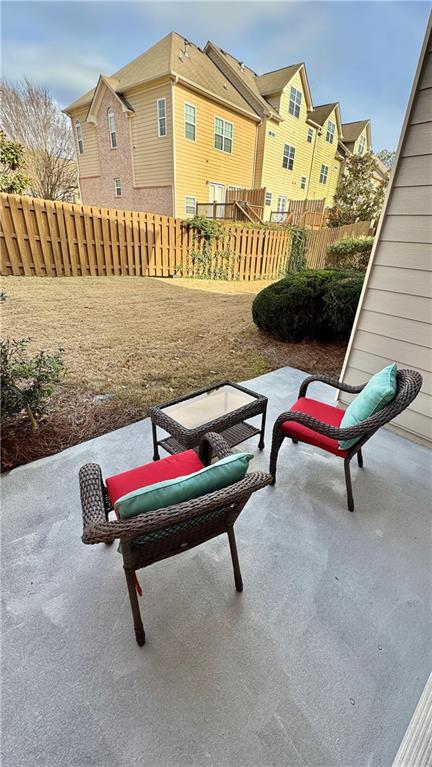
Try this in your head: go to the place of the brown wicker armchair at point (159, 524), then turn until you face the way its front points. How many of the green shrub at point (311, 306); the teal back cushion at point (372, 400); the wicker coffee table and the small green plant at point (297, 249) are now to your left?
0

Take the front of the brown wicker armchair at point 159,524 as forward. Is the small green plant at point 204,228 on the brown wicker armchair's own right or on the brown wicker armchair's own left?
on the brown wicker armchair's own right

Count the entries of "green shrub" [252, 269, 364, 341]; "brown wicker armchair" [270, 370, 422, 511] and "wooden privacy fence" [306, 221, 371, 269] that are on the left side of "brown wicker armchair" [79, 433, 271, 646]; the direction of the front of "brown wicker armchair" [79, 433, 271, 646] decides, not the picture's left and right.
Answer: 0

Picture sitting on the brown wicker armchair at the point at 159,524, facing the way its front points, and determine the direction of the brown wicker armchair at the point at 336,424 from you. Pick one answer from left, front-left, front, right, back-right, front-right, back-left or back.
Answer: right

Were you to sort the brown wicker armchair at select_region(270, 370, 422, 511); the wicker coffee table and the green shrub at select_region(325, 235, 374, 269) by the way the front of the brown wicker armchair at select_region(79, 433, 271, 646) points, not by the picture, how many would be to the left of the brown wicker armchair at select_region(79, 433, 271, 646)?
0

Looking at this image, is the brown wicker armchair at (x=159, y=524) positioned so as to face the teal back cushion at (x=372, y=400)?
no

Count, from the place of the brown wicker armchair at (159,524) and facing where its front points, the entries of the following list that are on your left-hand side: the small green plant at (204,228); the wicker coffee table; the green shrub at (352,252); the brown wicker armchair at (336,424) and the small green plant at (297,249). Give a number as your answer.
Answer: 0

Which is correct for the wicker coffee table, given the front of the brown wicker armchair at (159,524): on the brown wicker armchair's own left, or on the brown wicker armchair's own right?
on the brown wicker armchair's own right

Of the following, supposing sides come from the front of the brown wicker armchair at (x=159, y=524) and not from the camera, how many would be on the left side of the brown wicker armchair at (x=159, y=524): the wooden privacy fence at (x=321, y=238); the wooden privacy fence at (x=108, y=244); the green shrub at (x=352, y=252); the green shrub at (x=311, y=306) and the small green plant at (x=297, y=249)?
0

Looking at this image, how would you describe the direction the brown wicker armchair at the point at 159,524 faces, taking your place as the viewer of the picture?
facing away from the viewer and to the left of the viewer

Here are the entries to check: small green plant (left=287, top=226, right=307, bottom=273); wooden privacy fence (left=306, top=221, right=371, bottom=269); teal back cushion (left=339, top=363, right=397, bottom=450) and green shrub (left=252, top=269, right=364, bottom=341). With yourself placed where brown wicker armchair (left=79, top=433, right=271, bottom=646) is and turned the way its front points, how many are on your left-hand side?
0

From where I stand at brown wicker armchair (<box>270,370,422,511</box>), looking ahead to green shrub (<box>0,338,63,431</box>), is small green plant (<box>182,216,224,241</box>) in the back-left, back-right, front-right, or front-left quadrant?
front-right

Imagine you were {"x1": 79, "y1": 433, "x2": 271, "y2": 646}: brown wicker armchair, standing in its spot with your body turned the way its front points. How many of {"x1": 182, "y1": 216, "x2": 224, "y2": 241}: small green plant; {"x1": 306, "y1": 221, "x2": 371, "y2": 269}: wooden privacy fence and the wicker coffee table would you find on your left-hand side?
0

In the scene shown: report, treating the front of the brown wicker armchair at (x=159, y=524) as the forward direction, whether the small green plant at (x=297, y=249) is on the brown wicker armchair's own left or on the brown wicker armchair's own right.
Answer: on the brown wicker armchair's own right

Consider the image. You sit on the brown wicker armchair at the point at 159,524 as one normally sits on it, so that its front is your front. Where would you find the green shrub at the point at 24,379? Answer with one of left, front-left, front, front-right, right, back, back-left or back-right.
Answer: front
